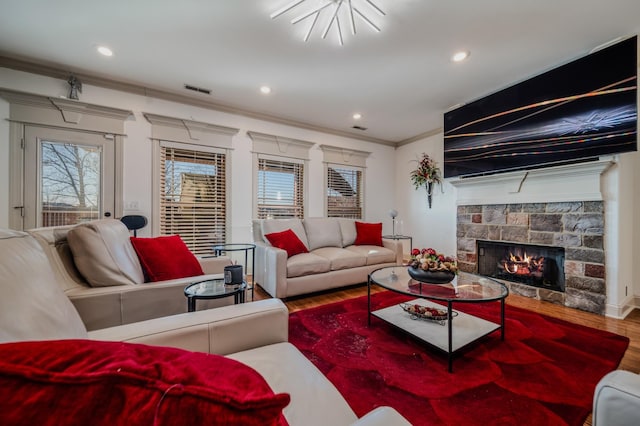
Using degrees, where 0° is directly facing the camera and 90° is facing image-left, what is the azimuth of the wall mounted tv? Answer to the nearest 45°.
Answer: approximately 45°

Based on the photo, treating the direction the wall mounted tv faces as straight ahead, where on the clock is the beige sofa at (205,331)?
The beige sofa is roughly at 11 o'clock from the wall mounted tv.

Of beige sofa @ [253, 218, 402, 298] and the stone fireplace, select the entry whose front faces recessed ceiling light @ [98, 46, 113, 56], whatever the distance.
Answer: the stone fireplace

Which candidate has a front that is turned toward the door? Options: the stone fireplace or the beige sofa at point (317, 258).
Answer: the stone fireplace

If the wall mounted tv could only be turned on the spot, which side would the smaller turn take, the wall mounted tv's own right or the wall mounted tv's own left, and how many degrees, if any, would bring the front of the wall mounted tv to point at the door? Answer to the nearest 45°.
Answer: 0° — it already faces it

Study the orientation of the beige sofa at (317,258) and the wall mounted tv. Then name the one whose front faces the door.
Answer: the wall mounted tv

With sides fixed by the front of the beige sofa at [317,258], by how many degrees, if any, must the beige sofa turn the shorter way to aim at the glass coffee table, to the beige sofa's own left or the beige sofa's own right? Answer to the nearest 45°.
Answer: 0° — it already faces it

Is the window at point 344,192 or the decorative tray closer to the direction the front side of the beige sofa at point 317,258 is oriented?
the decorative tray

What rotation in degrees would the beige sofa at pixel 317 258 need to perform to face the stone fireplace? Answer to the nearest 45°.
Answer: approximately 45° to its left

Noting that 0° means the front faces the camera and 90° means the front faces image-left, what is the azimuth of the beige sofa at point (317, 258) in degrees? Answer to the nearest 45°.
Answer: approximately 315°
